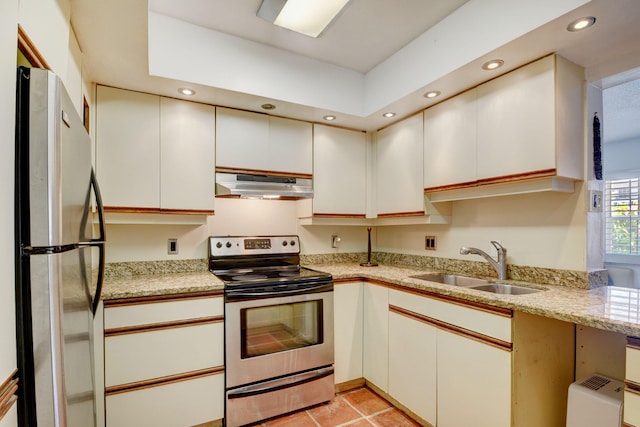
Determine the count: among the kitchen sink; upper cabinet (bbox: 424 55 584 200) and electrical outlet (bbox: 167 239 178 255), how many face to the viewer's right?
0

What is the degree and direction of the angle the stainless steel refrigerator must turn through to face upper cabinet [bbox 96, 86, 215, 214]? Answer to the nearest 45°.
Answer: approximately 90° to its left

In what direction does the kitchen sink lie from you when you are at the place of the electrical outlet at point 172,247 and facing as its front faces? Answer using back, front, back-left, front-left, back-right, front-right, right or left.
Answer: front-left

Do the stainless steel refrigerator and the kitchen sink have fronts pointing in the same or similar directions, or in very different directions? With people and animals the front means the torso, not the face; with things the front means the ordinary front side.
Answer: very different directions

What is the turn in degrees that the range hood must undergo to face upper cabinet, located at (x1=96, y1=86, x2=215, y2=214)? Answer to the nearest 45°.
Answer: approximately 90° to its right

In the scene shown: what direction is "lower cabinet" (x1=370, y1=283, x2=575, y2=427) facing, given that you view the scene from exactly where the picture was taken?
facing the viewer and to the left of the viewer

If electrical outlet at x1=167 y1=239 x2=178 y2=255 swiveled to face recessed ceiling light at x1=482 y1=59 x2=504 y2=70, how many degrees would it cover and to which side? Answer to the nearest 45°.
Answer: approximately 45° to its left

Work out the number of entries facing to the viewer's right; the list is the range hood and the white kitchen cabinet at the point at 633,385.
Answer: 0

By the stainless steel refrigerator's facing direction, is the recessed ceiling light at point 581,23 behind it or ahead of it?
ahead

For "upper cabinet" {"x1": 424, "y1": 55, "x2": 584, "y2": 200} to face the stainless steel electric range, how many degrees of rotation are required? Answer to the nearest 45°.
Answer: approximately 45° to its right

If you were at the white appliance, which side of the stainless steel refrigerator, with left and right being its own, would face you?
front

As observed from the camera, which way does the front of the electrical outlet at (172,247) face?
facing the viewer

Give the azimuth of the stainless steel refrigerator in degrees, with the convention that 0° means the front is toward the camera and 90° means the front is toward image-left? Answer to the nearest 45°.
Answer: approximately 270°
